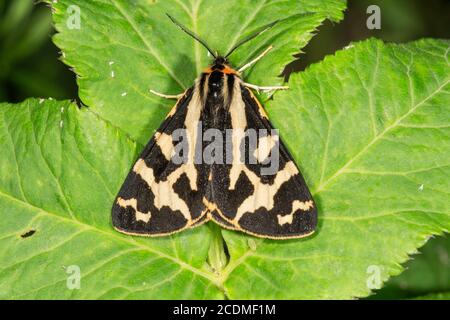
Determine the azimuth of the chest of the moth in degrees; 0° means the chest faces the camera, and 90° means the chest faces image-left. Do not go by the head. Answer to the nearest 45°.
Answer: approximately 180°
